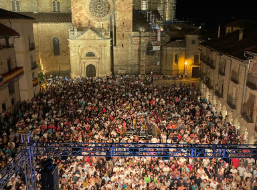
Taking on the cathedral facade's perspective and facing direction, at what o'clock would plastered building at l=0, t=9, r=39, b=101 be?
The plastered building is roughly at 1 o'clock from the cathedral facade.

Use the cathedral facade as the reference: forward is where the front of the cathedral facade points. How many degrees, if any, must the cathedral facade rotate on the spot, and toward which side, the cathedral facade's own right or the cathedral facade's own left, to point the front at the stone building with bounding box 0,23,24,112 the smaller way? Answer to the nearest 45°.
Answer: approximately 45° to the cathedral facade's own right

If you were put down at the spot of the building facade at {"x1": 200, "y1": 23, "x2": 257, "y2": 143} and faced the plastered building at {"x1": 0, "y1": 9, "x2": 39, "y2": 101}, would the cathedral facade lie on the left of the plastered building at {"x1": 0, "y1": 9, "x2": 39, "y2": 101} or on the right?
right

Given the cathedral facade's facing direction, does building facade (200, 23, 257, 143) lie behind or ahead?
ahead

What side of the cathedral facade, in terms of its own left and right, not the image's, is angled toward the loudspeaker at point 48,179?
front

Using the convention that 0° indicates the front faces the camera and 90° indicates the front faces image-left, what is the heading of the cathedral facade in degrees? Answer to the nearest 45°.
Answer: approximately 0°
